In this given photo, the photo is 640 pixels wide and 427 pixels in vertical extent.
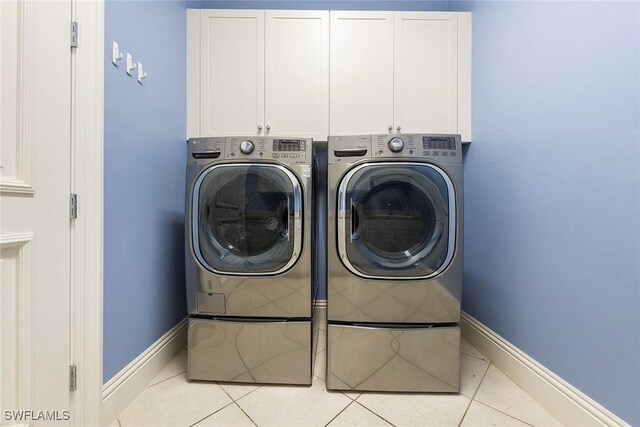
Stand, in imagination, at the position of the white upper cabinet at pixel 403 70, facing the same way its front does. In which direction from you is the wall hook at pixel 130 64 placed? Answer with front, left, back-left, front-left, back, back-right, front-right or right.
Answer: front-right

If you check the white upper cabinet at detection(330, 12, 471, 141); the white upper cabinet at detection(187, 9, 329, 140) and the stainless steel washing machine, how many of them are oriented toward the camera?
3

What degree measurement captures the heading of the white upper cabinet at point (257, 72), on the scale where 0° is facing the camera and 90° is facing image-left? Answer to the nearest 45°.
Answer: approximately 0°

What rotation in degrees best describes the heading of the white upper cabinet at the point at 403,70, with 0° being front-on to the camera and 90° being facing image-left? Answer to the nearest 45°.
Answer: approximately 0°

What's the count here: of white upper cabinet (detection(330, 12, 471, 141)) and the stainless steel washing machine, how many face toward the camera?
2
